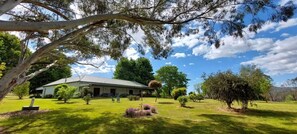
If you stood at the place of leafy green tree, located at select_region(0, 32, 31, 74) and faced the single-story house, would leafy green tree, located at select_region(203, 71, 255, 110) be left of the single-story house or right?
right

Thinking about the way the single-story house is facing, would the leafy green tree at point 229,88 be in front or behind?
in front

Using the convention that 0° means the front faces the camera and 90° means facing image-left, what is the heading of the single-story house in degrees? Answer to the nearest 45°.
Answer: approximately 315°
